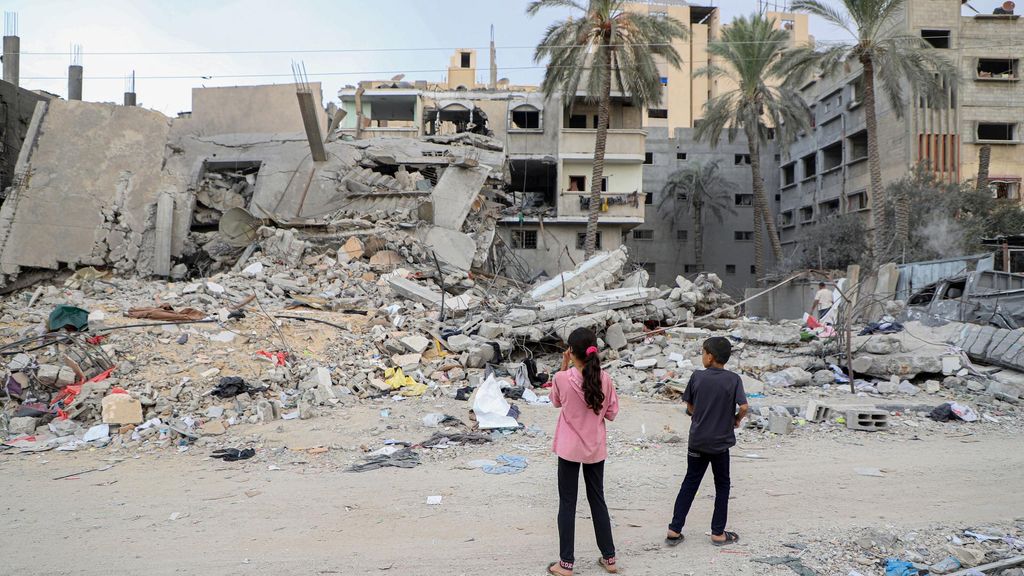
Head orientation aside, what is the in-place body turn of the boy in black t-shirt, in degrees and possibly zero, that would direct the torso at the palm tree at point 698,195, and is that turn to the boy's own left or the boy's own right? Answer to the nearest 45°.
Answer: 0° — they already face it

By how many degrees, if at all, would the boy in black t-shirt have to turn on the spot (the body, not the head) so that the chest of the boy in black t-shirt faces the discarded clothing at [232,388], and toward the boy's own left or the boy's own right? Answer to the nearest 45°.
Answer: approximately 45° to the boy's own left

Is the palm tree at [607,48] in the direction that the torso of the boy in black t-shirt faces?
yes

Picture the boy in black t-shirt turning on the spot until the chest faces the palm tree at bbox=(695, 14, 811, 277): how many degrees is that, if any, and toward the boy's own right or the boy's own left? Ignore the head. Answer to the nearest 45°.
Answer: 0° — they already face it

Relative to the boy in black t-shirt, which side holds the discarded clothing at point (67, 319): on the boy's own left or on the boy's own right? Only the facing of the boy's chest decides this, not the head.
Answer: on the boy's own left

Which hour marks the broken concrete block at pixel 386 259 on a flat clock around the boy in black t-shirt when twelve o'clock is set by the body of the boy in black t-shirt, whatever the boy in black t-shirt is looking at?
The broken concrete block is roughly at 11 o'clock from the boy in black t-shirt.

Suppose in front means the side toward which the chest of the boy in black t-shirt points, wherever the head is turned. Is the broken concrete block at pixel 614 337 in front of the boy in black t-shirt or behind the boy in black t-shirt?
in front

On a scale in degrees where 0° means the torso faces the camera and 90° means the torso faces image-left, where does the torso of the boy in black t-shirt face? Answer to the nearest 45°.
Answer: approximately 180°

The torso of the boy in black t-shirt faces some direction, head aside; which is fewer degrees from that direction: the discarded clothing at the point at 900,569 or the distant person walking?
the distant person walking

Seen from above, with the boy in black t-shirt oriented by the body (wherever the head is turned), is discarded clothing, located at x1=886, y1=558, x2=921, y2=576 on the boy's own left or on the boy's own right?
on the boy's own right

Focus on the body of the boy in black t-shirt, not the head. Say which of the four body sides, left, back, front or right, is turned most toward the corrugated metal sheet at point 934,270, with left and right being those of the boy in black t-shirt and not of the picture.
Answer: front
